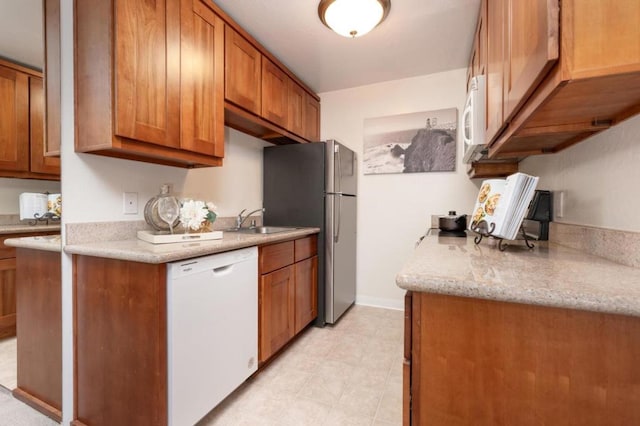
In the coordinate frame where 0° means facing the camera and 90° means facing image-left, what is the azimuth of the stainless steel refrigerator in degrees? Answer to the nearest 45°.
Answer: approximately 315°

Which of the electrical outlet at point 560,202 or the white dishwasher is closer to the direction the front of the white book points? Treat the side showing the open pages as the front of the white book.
the white dishwasher

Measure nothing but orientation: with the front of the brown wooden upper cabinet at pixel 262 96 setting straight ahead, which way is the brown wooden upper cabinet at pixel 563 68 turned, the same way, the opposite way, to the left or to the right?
the opposite way

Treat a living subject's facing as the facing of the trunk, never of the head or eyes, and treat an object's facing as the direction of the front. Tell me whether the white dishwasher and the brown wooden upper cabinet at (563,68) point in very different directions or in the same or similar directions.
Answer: very different directions

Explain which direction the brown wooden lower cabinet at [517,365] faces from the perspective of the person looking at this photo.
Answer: facing to the left of the viewer

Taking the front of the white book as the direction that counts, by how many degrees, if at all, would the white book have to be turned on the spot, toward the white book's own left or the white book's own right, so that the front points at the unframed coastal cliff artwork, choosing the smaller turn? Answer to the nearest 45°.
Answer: approximately 90° to the white book's own right

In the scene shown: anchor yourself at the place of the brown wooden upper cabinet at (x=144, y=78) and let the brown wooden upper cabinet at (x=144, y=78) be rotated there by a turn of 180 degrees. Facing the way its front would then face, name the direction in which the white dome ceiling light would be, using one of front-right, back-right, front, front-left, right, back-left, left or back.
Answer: back-right

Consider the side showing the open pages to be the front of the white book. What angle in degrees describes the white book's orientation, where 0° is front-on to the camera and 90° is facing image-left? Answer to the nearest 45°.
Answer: approximately 45°

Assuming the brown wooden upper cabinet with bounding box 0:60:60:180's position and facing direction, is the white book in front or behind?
in front

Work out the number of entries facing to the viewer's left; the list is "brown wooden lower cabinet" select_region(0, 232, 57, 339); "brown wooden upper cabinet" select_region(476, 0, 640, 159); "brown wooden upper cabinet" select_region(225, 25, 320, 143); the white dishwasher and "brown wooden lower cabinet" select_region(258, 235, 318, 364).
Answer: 1

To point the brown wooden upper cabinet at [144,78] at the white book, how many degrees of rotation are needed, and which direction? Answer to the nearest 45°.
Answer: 0° — it already faces it

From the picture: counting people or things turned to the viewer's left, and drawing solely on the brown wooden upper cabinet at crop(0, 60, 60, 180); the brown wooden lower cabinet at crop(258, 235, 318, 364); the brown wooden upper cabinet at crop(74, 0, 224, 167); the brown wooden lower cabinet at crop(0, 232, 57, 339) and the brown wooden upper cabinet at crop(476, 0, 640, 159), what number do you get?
1

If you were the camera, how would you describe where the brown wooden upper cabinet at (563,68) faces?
facing to the left of the viewer

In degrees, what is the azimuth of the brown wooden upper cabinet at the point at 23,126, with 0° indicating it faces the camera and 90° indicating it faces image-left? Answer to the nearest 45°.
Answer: approximately 315°
